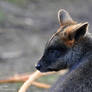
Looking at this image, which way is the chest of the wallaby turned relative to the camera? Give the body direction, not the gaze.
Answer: to the viewer's left
